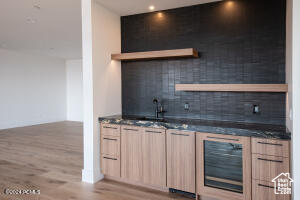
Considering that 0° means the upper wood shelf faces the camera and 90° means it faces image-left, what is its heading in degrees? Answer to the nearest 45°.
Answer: approximately 45°

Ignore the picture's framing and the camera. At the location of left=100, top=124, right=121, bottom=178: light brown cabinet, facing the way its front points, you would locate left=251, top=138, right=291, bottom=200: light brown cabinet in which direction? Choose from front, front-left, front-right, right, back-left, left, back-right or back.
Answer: left

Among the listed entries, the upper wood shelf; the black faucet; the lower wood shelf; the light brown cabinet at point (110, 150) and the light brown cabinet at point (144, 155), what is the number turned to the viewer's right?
0

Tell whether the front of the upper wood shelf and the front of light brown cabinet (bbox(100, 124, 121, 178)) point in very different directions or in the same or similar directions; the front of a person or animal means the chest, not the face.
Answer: same or similar directions

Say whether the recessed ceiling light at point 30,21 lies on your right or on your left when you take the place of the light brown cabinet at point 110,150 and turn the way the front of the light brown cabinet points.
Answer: on your right

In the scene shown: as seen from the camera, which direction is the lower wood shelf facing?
toward the camera

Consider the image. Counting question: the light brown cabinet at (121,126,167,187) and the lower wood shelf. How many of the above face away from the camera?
0

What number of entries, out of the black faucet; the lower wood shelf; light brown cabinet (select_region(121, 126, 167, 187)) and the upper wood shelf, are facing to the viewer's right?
0

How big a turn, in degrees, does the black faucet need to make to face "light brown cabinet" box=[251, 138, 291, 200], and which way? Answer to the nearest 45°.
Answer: approximately 90° to its left

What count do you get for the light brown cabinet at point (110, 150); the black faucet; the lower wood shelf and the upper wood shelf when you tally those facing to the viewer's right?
0

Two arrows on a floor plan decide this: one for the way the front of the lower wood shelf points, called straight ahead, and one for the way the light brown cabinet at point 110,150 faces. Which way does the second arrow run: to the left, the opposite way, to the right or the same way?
the same way

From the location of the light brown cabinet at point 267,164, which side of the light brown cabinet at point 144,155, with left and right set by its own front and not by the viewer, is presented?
left

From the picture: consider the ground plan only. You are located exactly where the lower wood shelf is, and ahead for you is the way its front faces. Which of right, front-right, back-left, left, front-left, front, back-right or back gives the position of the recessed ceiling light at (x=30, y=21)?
right

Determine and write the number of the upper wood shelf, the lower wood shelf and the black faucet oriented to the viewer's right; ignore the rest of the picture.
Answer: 0

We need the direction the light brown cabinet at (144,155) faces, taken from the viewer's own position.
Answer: facing the viewer and to the left of the viewer

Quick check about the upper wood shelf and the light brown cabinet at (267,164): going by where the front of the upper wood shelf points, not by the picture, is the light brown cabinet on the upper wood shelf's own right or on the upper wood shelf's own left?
on the upper wood shelf's own left
